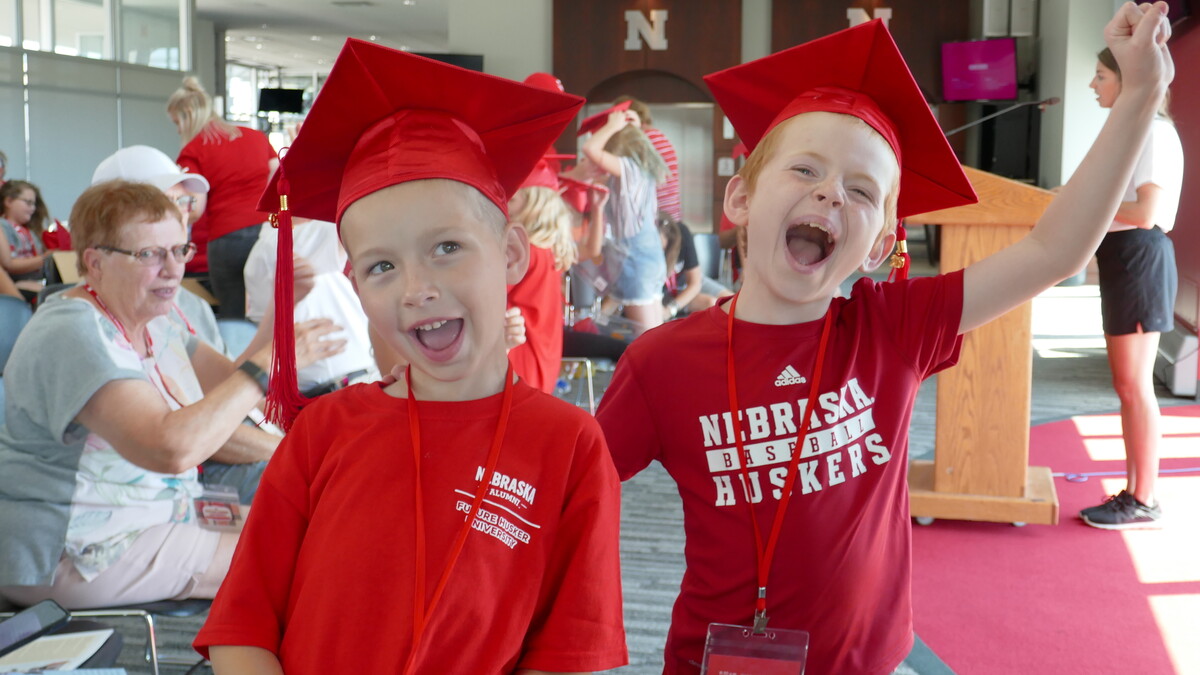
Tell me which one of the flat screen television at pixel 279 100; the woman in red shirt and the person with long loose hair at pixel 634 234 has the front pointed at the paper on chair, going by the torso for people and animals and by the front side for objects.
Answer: the flat screen television

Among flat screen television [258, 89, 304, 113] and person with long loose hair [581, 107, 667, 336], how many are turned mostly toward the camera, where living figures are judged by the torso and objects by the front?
1

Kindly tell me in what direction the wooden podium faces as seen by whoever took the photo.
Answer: facing to the left of the viewer

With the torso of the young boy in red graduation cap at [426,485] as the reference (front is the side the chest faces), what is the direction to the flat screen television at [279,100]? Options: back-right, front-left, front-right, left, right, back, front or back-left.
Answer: back

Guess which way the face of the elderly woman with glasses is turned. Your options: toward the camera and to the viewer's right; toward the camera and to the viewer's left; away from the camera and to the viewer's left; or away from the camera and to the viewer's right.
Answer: toward the camera and to the viewer's right

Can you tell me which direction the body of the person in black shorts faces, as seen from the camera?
to the viewer's left

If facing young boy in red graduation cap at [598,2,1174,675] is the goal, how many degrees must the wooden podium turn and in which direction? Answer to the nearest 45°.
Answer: approximately 90° to its left

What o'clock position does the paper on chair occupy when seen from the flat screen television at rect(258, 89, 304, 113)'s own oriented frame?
The paper on chair is roughly at 12 o'clock from the flat screen television.
